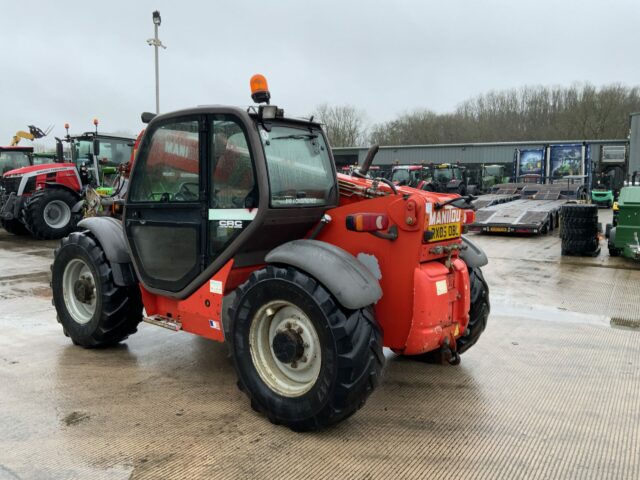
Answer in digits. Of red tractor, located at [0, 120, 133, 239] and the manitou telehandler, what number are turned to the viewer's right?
0

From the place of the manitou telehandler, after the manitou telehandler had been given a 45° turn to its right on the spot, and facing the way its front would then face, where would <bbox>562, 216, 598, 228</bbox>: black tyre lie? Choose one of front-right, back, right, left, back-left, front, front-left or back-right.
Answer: front-right

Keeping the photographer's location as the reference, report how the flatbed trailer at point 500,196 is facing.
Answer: facing away from the viewer and to the right of the viewer

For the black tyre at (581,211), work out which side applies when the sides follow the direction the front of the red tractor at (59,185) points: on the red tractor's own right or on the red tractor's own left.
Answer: on the red tractor's own left

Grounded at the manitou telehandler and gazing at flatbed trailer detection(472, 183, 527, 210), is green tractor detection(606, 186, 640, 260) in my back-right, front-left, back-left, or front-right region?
front-right

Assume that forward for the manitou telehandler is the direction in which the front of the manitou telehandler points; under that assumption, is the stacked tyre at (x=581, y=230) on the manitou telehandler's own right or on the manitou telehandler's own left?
on the manitou telehandler's own right

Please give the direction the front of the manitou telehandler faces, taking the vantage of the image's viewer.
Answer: facing away from the viewer and to the left of the viewer

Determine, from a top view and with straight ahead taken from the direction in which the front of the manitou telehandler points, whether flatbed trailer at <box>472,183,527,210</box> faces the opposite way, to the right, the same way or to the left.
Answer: to the right

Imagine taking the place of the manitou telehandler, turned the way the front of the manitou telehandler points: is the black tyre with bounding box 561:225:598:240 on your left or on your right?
on your right

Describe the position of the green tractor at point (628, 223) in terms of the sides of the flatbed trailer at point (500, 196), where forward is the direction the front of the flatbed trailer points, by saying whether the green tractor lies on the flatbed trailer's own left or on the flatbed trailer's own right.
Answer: on the flatbed trailer's own right

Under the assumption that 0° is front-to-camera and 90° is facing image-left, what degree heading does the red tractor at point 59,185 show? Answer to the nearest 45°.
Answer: approximately 45°
